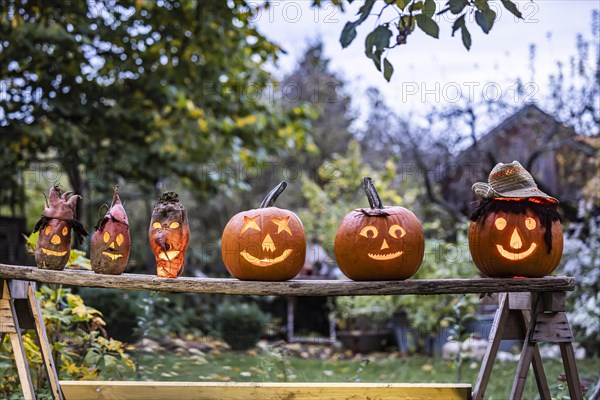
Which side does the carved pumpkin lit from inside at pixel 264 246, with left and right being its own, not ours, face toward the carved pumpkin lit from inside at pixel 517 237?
left

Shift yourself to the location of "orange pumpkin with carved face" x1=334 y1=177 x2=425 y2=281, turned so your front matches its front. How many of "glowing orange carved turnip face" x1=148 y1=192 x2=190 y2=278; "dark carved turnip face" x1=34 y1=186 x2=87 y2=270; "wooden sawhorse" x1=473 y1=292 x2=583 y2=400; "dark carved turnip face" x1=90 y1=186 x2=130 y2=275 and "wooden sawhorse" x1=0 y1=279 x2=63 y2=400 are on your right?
4

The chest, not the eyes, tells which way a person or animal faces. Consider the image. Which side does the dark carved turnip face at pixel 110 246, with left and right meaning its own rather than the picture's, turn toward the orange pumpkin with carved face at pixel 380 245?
left

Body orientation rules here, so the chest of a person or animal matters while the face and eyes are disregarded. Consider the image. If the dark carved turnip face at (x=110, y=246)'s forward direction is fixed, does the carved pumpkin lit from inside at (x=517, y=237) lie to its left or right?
on its left

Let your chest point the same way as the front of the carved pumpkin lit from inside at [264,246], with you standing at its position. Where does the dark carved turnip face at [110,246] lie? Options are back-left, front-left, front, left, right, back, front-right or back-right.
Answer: right

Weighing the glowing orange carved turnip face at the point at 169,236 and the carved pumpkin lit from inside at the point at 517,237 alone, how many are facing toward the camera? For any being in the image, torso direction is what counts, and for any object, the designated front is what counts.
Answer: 2
